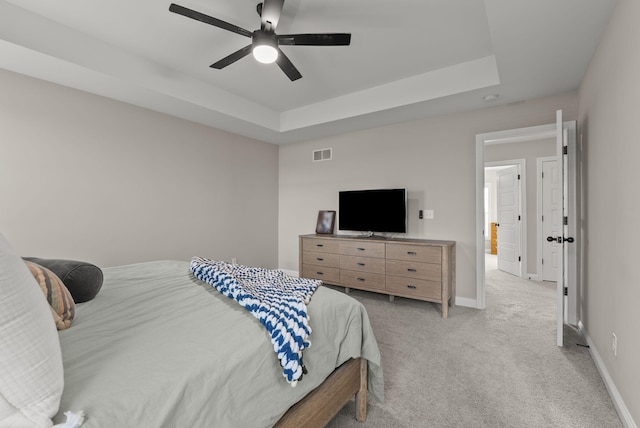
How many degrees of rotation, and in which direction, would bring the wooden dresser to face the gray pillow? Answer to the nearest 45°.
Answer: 0° — it already faces it

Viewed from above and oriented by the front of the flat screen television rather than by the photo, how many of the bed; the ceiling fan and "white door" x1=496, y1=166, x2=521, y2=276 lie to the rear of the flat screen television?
1

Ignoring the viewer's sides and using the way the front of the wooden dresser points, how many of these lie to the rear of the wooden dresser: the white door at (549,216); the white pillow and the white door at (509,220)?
2

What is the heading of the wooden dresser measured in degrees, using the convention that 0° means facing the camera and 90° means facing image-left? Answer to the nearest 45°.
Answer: approximately 45°

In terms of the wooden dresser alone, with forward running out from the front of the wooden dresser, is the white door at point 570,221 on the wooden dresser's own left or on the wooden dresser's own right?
on the wooden dresser's own left

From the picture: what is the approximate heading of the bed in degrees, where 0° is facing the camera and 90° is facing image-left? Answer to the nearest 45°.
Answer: approximately 225°

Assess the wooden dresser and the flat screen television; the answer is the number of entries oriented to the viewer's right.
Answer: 0

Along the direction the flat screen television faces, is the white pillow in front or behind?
in front

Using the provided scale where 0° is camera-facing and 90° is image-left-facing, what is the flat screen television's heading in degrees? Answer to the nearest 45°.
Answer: approximately 45°

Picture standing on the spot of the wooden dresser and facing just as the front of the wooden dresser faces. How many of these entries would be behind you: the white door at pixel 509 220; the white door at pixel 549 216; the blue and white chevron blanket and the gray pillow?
2
